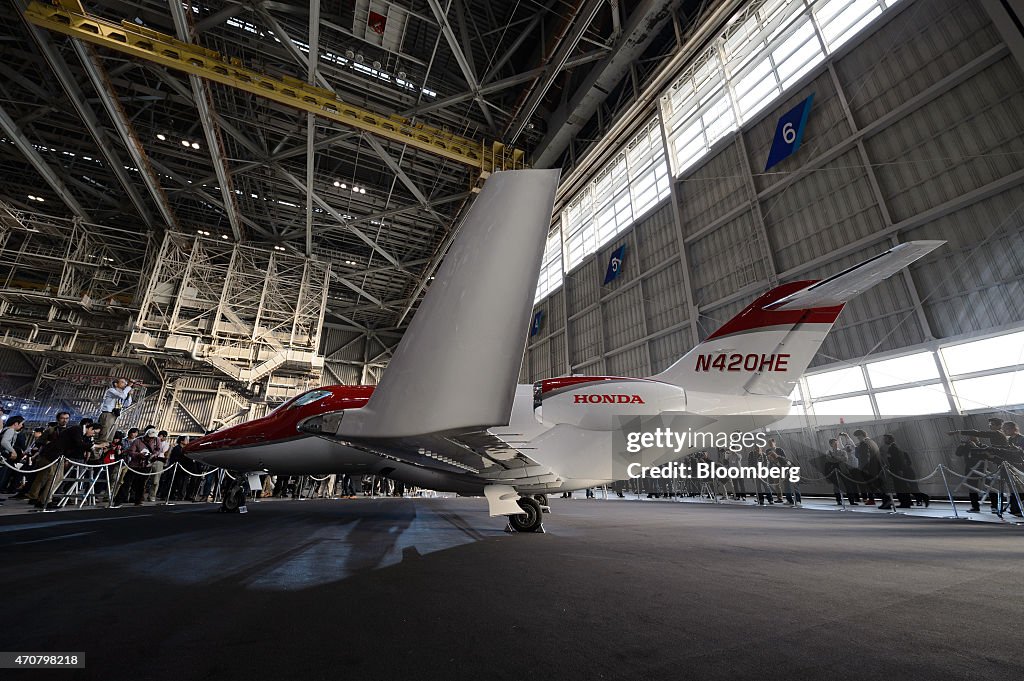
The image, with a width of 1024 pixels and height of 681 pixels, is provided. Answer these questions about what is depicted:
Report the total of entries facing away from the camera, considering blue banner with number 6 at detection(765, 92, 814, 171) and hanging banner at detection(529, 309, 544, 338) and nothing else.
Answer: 0

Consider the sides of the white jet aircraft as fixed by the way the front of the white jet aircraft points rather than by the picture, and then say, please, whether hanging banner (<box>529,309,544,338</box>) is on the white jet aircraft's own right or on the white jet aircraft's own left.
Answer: on the white jet aircraft's own right

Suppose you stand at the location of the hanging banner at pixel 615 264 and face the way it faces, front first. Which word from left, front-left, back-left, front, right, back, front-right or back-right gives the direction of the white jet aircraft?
front-left

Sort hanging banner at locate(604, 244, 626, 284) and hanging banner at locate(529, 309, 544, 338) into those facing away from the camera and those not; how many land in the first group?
0

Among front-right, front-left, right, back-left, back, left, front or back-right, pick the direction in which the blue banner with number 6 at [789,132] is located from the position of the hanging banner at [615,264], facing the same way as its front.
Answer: left

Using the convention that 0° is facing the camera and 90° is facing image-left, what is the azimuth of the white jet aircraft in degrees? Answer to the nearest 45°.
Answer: approximately 90°

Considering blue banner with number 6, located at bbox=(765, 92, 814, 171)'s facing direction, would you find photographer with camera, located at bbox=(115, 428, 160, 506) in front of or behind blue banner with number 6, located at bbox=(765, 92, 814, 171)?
in front

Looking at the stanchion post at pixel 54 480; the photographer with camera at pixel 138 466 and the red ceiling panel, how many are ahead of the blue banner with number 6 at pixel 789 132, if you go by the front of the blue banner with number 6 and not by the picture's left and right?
3

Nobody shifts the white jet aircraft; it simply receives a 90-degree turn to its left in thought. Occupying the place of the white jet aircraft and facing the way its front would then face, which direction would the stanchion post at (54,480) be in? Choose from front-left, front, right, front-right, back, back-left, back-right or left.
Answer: right

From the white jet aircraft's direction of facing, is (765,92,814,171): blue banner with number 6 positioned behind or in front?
behind

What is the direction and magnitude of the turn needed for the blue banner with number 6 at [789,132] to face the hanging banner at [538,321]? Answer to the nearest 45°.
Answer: approximately 45° to its right

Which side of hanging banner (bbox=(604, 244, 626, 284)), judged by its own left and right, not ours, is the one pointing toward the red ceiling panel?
front

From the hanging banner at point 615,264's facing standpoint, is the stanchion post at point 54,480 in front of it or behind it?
in front

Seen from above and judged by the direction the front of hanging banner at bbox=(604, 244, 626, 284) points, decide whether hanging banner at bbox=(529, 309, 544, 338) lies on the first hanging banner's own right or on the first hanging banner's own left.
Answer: on the first hanging banner's own right

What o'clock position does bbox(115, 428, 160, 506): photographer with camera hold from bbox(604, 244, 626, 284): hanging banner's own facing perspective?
The photographer with camera is roughly at 12 o'clock from the hanging banner.

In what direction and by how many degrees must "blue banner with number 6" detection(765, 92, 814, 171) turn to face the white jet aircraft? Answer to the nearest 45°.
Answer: approximately 45° to its left
